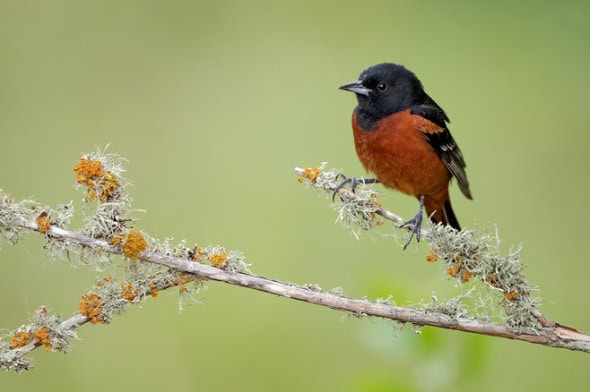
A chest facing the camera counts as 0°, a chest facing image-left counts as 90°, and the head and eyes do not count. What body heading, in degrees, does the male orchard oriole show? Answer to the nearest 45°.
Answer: approximately 45°
